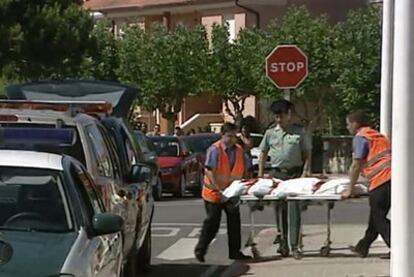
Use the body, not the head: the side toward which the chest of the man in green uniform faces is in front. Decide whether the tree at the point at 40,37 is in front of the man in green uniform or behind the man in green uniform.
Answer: behind

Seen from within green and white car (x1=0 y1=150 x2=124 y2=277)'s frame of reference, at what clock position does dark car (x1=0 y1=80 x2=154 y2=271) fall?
The dark car is roughly at 5 o'clock from the green and white car.

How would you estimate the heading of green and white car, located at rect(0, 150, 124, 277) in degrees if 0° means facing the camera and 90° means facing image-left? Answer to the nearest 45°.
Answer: approximately 45°

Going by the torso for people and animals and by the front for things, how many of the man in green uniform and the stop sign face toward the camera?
2

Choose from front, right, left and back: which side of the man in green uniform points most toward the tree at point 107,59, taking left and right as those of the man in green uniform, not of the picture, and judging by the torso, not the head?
back

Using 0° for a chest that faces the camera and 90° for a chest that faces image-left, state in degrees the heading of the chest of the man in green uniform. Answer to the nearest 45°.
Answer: approximately 0°

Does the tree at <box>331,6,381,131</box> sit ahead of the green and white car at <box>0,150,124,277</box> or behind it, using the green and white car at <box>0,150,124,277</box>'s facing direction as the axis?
behind

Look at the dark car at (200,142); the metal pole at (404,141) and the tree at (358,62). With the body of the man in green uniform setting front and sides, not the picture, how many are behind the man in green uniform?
2
